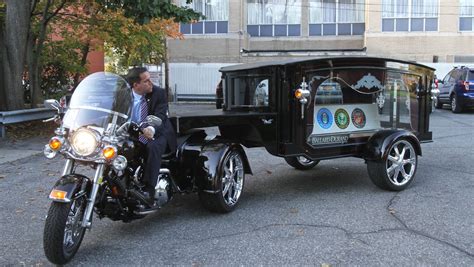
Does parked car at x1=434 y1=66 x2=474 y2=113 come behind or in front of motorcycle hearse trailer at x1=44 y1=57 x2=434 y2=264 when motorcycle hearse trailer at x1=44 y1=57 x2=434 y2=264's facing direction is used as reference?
behind

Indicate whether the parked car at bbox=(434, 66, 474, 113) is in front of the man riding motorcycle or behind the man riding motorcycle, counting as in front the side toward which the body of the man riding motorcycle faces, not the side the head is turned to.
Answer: behind

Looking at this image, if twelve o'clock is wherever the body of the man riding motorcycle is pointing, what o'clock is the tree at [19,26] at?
The tree is roughly at 4 o'clock from the man riding motorcycle.

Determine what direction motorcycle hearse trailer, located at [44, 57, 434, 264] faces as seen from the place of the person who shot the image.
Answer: facing the viewer and to the left of the viewer

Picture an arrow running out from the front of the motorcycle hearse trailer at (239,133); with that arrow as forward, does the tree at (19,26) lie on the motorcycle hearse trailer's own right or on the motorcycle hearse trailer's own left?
on the motorcycle hearse trailer's own right

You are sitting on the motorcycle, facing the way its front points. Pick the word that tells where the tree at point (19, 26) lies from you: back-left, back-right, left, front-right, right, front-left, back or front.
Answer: back-right

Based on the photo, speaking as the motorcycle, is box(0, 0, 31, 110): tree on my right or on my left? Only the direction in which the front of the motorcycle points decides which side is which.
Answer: on my right
